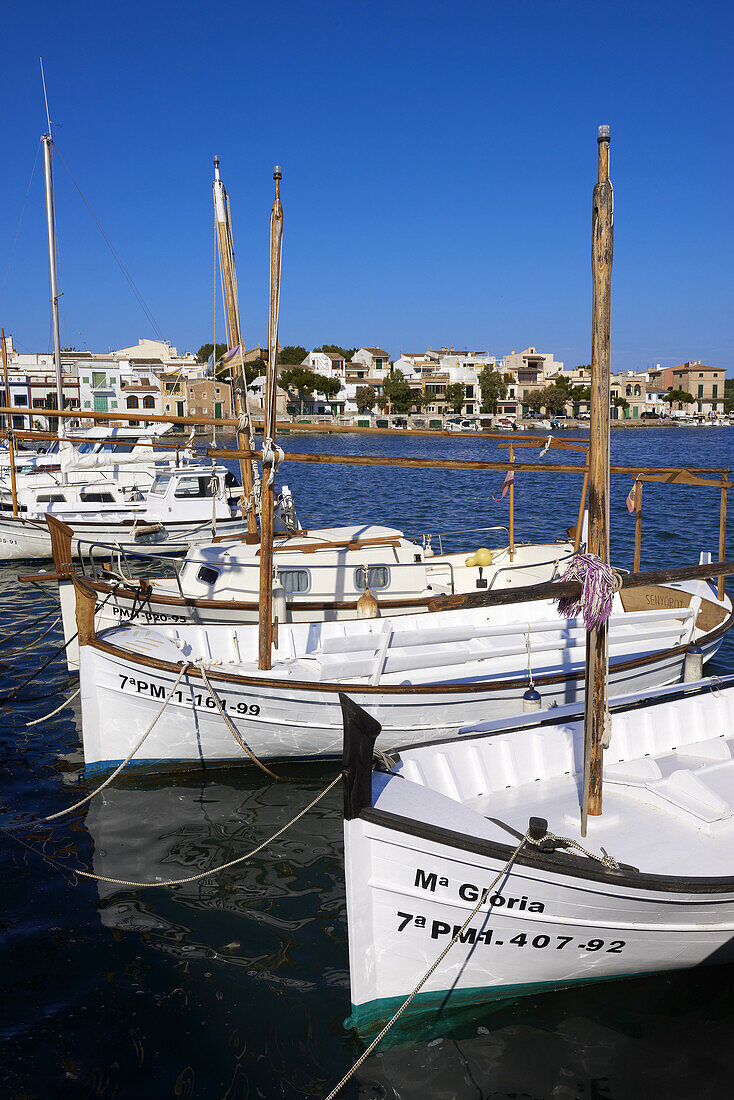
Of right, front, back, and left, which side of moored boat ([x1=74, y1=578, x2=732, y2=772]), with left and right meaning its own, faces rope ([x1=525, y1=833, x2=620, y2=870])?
left

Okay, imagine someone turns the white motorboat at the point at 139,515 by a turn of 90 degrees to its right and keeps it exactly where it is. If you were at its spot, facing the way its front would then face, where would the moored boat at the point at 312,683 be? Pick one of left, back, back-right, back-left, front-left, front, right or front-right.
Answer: back

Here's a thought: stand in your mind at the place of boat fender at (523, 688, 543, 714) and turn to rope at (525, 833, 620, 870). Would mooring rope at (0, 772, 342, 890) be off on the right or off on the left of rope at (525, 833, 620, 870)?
right

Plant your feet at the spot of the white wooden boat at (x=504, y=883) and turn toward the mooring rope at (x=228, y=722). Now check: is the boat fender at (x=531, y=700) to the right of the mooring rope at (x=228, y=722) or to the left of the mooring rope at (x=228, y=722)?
right

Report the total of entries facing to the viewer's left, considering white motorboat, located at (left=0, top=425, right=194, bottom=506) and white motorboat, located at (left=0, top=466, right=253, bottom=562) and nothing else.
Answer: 2

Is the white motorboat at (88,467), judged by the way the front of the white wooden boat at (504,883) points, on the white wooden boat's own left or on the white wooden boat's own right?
on the white wooden boat's own right

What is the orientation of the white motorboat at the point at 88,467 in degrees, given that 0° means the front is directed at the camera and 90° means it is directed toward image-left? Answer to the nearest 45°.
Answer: approximately 90°

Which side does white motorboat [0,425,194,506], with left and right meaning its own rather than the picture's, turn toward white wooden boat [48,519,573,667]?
left

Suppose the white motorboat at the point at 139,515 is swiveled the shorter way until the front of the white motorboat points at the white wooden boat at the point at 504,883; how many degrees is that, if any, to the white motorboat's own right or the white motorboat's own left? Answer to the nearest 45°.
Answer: approximately 90° to the white motorboat's own left

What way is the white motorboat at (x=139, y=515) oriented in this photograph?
to the viewer's left
